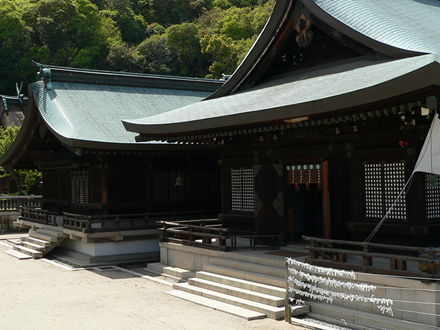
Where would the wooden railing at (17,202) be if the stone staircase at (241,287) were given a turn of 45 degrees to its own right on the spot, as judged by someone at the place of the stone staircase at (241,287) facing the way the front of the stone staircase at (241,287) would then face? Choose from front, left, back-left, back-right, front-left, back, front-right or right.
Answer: front-right

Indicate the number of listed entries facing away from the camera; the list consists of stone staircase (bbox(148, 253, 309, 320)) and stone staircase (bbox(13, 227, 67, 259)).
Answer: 0

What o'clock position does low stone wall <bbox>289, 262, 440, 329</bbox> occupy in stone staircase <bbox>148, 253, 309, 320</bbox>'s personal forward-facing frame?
The low stone wall is roughly at 9 o'clock from the stone staircase.

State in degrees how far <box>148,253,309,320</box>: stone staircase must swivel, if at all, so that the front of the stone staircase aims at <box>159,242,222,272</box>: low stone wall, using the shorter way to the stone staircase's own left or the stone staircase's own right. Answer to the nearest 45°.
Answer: approximately 90° to the stone staircase's own right

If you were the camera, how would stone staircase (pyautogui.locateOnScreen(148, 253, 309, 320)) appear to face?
facing the viewer and to the left of the viewer

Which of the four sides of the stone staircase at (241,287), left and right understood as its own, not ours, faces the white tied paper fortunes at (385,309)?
left

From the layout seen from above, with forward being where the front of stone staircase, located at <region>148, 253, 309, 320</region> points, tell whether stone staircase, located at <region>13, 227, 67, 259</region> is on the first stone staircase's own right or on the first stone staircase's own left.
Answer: on the first stone staircase's own right

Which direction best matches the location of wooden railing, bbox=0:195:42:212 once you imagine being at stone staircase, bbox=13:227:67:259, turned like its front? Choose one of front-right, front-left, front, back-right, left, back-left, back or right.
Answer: back-right
